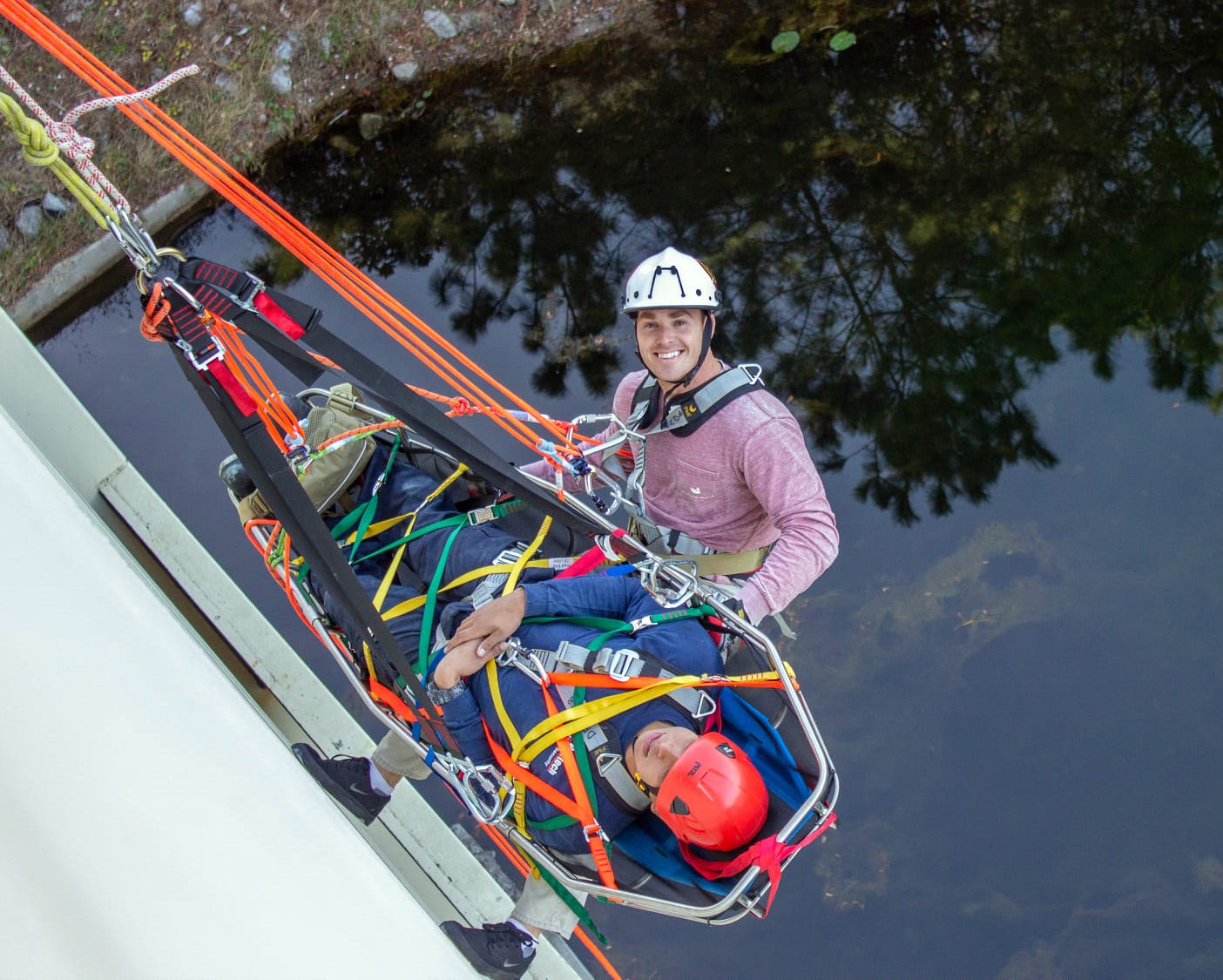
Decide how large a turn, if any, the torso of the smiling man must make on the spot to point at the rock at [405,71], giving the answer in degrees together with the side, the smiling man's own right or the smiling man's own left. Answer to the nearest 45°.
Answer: approximately 135° to the smiling man's own right

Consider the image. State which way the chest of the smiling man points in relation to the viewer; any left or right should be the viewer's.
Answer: facing the viewer and to the left of the viewer

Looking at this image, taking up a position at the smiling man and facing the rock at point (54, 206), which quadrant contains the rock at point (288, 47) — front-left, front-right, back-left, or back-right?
front-right

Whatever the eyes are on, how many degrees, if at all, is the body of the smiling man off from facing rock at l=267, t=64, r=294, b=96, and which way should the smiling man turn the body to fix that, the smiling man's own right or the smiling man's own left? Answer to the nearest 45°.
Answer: approximately 135° to the smiling man's own right

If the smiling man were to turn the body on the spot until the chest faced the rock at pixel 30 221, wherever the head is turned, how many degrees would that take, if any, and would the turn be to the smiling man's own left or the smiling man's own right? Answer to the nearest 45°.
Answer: approximately 90° to the smiling man's own right

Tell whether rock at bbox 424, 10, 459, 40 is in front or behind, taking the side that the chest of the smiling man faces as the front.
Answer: behind
